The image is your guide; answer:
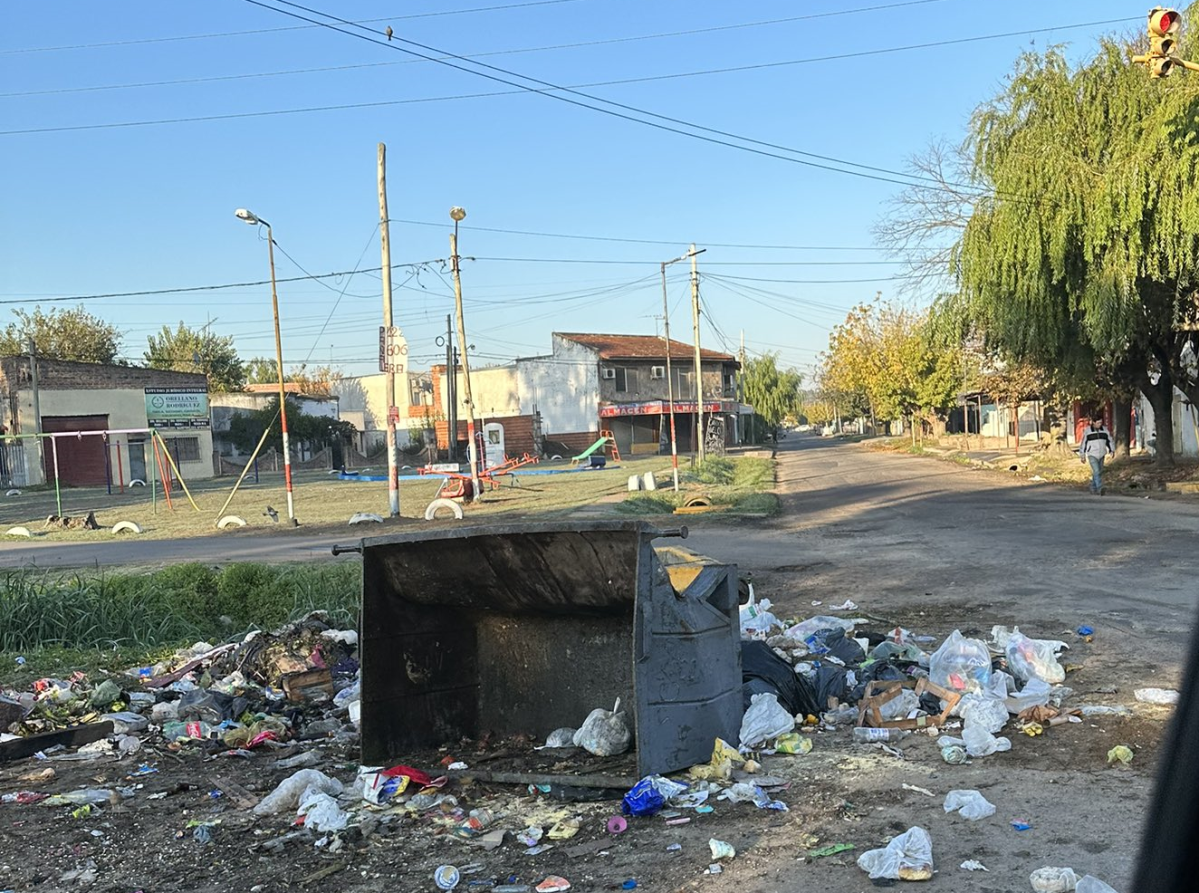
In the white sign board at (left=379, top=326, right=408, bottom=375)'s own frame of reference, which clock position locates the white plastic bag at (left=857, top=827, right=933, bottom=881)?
The white plastic bag is roughly at 12 o'clock from the white sign board.

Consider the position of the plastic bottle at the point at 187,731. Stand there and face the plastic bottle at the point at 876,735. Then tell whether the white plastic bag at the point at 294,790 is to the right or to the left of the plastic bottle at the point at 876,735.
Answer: right

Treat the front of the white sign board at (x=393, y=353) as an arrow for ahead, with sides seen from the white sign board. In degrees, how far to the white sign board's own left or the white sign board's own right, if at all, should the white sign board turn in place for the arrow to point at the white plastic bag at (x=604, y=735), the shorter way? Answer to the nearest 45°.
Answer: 0° — it already faces it

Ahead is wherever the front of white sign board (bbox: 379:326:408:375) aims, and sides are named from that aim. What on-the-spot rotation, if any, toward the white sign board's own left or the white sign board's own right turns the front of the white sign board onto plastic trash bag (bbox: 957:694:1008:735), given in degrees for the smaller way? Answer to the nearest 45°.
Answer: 0° — it already faces it

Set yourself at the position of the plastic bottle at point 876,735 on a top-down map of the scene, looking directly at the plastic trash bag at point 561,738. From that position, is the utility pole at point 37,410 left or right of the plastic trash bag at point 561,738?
right

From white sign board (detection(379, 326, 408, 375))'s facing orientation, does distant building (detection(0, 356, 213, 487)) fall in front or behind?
behind

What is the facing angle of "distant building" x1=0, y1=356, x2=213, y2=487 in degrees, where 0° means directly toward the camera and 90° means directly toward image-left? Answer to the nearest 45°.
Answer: approximately 0°

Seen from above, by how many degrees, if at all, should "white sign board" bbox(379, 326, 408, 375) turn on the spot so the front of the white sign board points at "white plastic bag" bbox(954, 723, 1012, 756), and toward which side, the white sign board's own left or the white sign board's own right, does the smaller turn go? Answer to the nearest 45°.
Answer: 0° — it already faces it

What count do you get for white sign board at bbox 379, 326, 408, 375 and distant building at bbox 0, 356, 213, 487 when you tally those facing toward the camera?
2

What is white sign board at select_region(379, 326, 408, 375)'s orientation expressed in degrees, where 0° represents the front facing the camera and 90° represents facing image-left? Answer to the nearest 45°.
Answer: approximately 0°

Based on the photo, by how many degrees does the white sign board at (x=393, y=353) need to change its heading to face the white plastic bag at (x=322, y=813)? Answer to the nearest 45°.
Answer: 0° — it already faces it
